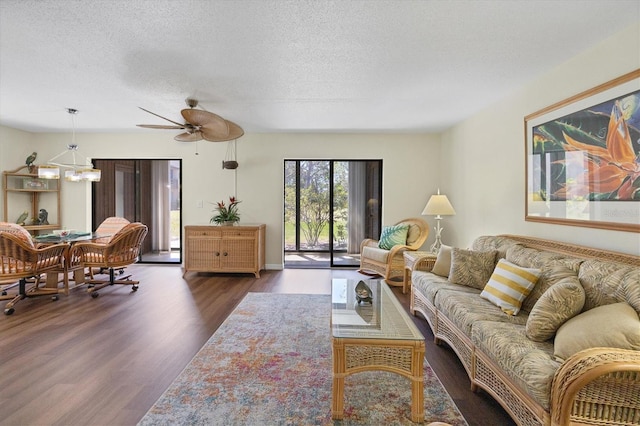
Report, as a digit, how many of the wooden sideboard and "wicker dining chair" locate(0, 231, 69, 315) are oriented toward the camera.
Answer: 1

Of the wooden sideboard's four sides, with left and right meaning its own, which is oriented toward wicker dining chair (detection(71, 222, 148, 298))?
right

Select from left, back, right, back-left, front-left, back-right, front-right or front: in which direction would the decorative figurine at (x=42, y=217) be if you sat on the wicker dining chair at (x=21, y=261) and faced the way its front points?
front-left

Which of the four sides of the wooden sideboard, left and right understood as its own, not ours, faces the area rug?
front

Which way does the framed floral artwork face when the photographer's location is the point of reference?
facing the viewer and to the left of the viewer

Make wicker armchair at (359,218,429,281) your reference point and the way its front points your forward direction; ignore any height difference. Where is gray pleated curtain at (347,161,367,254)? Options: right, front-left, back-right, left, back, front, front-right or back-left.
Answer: right

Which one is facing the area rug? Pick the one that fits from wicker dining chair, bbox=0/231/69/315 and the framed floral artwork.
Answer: the framed floral artwork

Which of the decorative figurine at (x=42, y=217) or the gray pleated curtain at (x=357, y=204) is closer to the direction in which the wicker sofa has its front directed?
the decorative figurine

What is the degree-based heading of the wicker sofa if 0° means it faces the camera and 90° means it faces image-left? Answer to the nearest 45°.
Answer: approximately 45°

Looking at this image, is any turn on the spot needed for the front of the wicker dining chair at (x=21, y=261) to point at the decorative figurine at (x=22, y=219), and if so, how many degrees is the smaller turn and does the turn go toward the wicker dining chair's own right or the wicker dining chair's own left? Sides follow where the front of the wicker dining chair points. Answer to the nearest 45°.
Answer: approximately 45° to the wicker dining chair's own left

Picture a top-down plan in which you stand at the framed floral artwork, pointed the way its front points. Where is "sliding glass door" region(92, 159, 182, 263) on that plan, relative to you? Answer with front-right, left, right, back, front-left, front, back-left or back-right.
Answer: front-right

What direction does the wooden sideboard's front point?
toward the camera

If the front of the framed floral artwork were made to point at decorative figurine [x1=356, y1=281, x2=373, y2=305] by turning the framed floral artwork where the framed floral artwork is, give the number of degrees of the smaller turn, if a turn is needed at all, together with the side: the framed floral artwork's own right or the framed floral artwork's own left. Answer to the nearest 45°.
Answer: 0° — it already faces it
